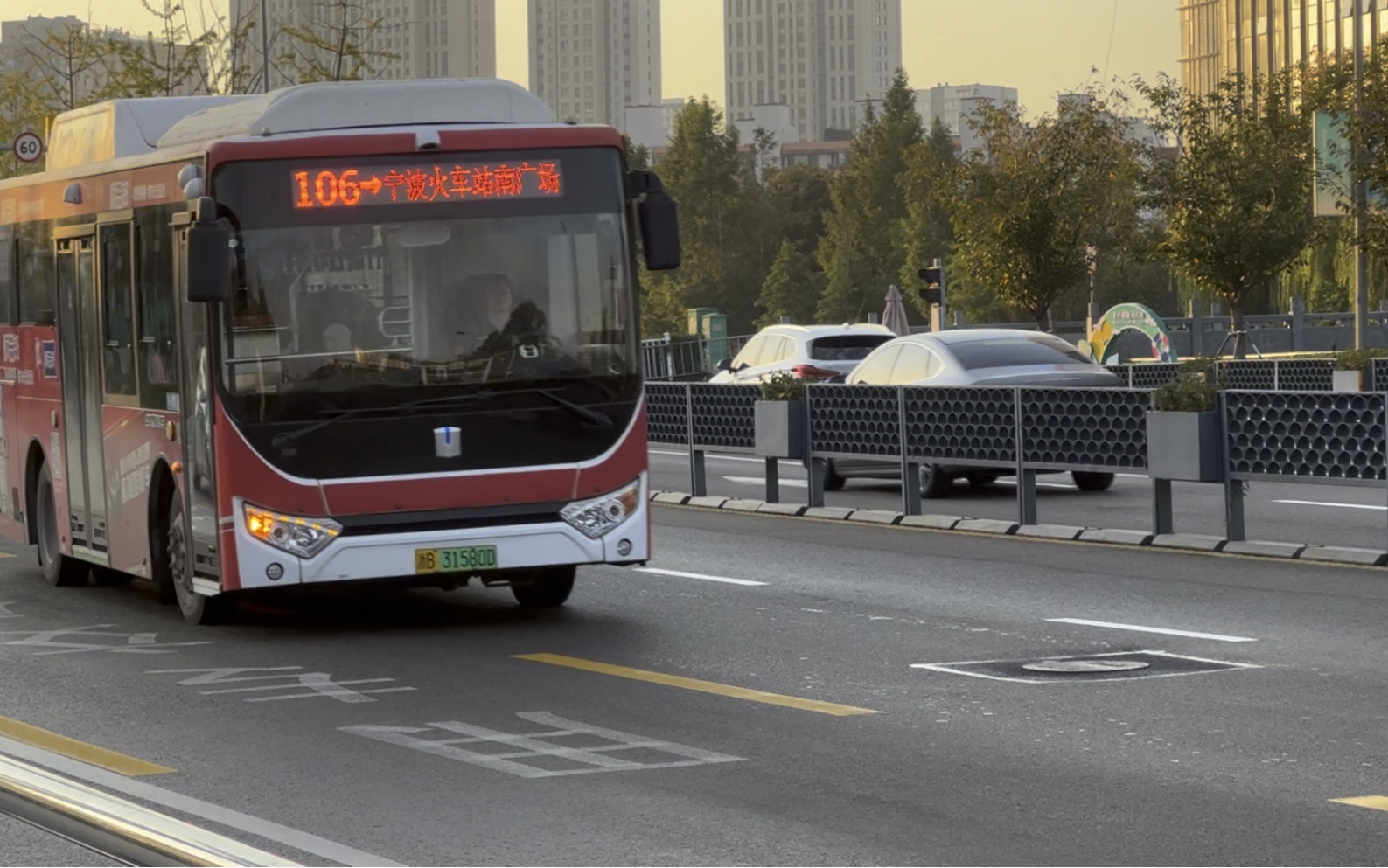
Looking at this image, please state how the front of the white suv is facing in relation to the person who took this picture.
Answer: facing away from the viewer and to the left of the viewer

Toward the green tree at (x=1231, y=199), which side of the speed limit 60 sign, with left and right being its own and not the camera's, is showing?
left

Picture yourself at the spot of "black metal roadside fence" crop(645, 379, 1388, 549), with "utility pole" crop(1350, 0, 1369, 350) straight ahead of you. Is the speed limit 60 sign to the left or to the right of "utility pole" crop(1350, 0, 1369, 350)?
left

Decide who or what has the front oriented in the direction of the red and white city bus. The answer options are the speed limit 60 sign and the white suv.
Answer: the speed limit 60 sign

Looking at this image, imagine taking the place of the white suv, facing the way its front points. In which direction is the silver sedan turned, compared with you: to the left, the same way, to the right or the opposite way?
the same way

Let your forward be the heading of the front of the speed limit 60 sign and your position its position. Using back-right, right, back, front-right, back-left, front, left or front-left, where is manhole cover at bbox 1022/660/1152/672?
front

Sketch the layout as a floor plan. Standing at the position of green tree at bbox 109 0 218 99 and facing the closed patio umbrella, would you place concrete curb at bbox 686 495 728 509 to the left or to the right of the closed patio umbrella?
right

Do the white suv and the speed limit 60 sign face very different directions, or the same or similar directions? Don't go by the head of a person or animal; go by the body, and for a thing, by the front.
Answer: very different directions

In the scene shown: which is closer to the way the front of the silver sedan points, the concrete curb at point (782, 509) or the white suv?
the white suv

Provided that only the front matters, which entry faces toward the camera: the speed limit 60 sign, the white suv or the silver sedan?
the speed limit 60 sign

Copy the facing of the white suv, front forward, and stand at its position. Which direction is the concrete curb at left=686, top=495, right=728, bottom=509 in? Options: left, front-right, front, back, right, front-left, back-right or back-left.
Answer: back-left

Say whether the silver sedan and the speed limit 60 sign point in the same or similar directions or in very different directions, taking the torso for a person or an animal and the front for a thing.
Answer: very different directions

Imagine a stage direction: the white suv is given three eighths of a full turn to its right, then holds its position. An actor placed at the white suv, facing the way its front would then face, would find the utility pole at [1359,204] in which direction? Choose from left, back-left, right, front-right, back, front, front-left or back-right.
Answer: front-left

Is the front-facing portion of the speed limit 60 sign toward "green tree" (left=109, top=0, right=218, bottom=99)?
no

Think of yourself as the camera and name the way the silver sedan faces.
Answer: facing away from the viewer and to the left of the viewer

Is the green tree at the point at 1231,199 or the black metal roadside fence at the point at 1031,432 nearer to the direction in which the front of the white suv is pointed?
the green tree

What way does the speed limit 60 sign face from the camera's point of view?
toward the camera

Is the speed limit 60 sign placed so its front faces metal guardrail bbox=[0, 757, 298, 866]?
yes
